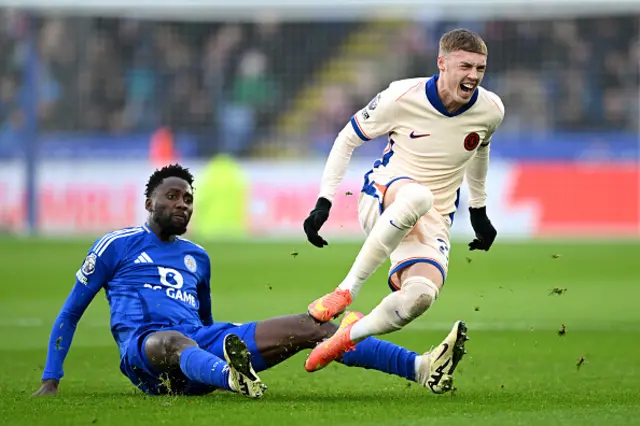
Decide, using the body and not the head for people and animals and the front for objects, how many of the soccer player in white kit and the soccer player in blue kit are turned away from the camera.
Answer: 0

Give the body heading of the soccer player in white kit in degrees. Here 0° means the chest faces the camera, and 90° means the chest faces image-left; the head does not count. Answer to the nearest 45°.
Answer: approximately 315°

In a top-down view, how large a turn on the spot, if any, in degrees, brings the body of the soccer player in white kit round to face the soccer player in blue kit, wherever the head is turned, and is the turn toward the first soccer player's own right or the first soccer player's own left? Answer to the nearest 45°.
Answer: approximately 135° to the first soccer player's own right

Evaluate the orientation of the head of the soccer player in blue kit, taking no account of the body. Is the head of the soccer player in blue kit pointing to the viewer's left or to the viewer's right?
to the viewer's right

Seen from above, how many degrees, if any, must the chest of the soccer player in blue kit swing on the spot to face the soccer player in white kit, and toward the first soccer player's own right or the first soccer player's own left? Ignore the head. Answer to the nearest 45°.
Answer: approximately 45° to the first soccer player's own left

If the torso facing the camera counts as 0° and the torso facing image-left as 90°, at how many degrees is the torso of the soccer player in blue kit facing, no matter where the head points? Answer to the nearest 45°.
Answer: approximately 315°
